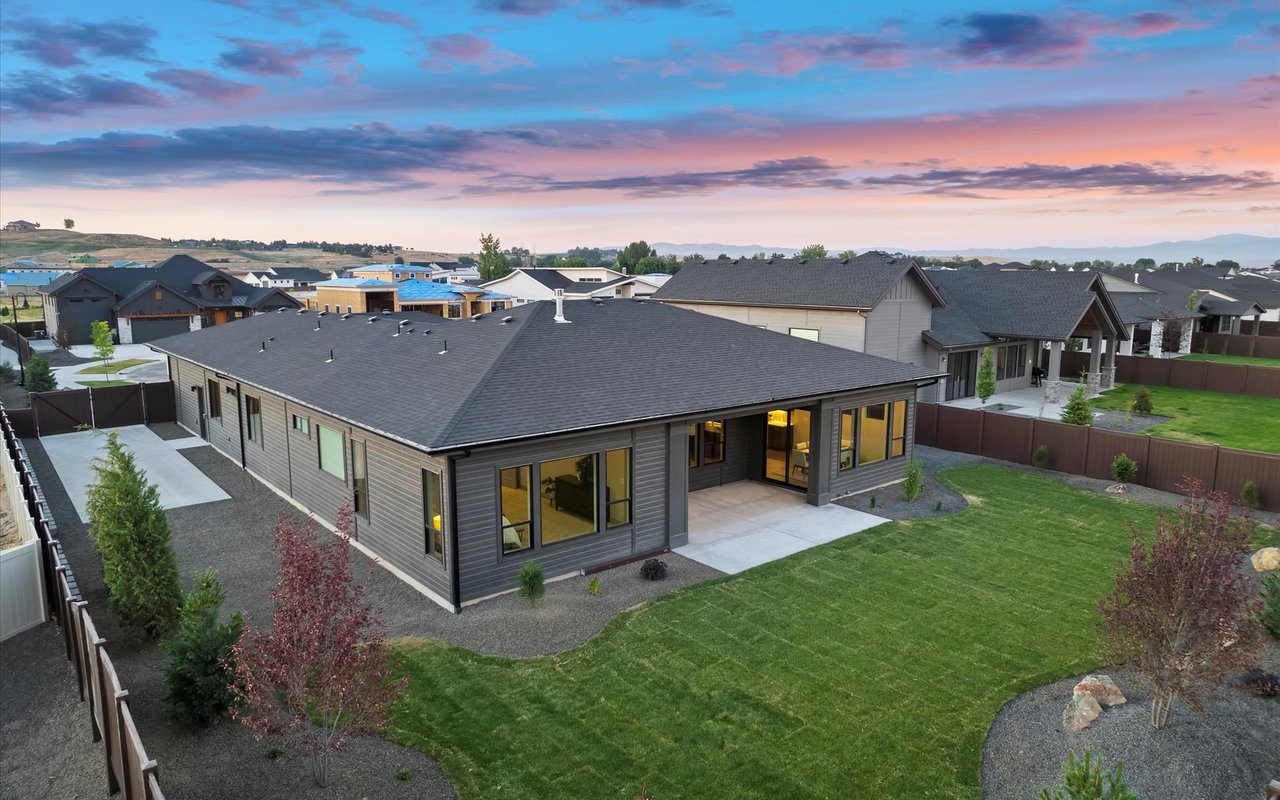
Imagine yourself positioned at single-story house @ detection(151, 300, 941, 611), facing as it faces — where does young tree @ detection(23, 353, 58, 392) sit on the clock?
The young tree is roughly at 12 o'clock from the single-story house.

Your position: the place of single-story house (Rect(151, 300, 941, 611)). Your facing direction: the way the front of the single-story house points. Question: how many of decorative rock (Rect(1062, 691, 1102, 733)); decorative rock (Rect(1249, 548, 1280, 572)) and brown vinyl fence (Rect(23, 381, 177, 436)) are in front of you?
1

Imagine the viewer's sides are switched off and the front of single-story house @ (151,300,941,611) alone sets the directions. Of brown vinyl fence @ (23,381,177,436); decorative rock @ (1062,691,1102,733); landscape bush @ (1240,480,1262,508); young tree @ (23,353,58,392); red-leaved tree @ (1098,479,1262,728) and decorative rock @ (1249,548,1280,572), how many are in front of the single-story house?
2

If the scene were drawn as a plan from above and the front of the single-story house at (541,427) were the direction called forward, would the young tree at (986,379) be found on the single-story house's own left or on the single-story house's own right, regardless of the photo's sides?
on the single-story house's own right

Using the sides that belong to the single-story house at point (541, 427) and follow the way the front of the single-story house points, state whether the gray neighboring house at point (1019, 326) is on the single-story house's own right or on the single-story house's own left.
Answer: on the single-story house's own right

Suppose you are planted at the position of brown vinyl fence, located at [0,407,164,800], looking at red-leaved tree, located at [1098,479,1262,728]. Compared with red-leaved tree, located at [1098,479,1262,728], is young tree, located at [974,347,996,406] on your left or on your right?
left

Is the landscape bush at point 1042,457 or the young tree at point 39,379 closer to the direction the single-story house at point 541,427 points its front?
the young tree

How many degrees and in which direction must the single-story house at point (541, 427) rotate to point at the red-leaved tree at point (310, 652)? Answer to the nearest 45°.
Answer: approximately 135° to its left

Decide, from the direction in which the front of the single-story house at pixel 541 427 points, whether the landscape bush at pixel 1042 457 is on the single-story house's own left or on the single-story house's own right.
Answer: on the single-story house's own right

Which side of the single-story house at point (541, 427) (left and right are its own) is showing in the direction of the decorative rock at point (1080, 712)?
back

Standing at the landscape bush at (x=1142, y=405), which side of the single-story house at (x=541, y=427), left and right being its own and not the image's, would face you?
right

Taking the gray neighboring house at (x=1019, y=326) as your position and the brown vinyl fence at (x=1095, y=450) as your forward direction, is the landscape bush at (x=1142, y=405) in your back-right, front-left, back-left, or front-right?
front-left

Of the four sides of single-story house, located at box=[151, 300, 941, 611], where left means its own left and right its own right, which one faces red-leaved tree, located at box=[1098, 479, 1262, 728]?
back

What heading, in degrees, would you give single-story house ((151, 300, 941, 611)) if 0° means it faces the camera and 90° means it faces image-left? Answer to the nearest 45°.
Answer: approximately 135°

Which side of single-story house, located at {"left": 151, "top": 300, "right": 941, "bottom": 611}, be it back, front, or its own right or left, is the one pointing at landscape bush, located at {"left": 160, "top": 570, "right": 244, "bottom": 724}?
left

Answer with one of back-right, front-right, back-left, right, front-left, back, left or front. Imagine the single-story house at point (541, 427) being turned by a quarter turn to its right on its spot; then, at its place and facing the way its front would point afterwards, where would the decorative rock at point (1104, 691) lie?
right

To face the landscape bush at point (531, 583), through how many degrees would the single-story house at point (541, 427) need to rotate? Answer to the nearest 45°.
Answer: approximately 135° to its left

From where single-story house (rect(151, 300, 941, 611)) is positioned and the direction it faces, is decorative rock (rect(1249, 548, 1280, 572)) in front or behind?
behind
